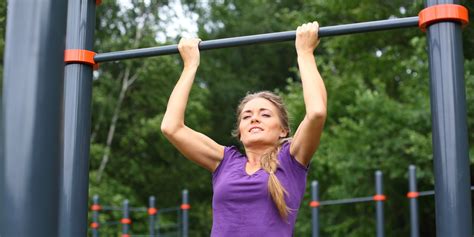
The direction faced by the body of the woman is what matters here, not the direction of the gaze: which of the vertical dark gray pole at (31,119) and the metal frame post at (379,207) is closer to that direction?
the vertical dark gray pole

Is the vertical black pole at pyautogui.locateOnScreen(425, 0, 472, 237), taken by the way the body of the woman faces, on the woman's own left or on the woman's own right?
on the woman's own left

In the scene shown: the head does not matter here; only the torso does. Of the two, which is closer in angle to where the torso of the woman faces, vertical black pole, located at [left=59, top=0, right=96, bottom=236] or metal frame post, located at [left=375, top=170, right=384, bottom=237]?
the vertical black pole

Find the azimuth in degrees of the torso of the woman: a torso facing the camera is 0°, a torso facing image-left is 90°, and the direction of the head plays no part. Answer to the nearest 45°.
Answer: approximately 45°

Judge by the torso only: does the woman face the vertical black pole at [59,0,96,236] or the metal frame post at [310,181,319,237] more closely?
the vertical black pole

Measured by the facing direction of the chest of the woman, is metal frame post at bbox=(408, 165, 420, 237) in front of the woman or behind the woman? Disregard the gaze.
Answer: behind

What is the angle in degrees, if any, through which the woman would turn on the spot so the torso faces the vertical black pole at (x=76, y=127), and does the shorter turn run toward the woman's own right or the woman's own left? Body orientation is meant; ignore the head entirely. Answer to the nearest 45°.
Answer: approximately 45° to the woman's own right

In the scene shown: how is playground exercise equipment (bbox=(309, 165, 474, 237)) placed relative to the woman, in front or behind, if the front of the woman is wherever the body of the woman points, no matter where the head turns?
behind
